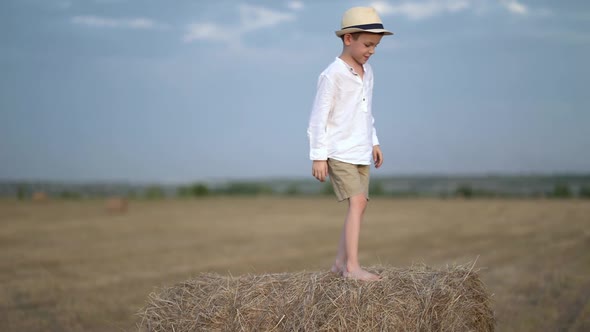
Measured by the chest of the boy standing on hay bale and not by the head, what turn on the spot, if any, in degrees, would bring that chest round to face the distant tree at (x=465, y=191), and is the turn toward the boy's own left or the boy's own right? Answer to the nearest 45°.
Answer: approximately 135° to the boy's own left

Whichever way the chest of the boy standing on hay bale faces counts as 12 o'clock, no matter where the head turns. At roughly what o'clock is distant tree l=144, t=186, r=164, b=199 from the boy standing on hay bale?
The distant tree is roughly at 7 o'clock from the boy standing on hay bale.

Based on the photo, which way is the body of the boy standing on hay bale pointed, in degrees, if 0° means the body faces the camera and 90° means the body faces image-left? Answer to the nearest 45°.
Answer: approximately 315°

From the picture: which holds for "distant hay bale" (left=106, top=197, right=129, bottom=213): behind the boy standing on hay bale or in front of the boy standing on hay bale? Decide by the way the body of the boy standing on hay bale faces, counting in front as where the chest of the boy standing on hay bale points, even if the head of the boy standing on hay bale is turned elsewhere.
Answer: behind

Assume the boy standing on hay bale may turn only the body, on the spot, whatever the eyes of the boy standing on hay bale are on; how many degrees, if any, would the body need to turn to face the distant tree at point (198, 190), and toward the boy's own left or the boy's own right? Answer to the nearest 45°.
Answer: approximately 135° to the boy's own left

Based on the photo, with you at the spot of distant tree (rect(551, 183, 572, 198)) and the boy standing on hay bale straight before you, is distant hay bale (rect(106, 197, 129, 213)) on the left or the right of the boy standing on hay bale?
right

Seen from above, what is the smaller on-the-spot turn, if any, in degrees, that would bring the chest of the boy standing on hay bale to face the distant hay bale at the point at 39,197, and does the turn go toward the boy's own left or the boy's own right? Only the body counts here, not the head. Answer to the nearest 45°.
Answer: approximately 180°

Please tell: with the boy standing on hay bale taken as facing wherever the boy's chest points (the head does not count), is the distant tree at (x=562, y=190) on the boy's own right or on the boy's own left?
on the boy's own left

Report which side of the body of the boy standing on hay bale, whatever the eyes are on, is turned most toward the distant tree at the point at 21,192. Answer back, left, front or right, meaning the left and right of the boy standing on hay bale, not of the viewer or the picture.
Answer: back

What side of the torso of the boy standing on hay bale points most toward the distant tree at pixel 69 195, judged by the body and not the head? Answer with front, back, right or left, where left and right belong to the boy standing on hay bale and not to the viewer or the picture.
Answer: back

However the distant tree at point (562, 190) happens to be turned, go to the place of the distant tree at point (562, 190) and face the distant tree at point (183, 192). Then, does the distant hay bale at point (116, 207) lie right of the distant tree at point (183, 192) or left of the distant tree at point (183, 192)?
left
